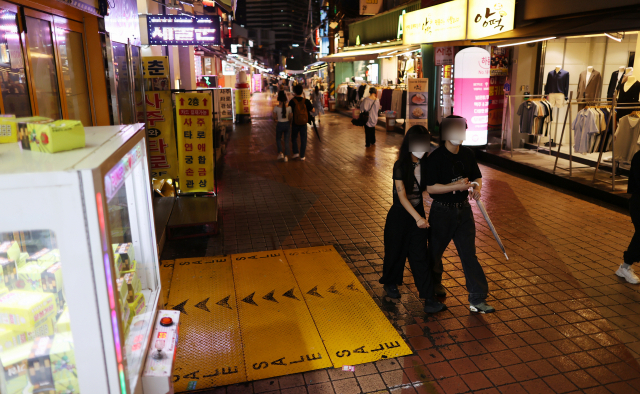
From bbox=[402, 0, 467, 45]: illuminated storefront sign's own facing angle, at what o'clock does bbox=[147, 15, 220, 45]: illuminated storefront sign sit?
bbox=[147, 15, 220, 45]: illuminated storefront sign is roughly at 12 o'clock from bbox=[402, 0, 467, 45]: illuminated storefront sign.

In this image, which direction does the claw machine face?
to the viewer's right

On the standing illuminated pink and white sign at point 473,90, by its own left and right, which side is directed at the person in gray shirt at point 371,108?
right

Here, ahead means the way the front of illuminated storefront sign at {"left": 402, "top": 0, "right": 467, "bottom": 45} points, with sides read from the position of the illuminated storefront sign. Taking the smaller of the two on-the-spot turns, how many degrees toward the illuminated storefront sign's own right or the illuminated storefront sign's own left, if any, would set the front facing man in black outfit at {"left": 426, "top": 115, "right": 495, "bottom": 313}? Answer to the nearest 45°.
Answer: approximately 45° to the illuminated storefront sign's own left

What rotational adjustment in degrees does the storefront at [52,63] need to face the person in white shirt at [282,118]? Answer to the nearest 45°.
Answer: approximately 90° to its left

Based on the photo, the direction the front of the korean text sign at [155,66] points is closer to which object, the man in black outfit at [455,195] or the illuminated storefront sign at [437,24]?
the man in black outfit

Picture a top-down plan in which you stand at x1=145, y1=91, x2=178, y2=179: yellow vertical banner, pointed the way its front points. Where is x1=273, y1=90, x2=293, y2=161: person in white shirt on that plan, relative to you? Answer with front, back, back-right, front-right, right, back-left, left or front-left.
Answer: back-left

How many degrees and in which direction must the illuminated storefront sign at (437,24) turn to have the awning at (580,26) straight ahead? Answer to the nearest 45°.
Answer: approximately 90° to its left
